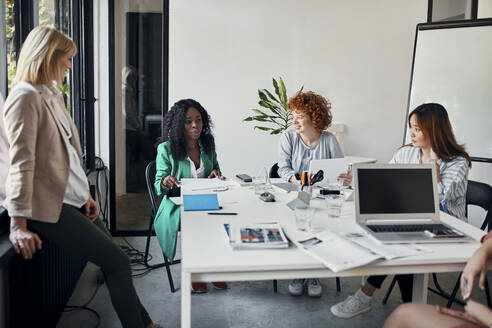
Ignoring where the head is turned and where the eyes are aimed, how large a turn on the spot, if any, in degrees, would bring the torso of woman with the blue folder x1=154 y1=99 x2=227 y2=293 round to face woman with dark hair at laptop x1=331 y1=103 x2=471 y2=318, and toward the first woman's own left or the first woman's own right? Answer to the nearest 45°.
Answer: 0° — they already face them

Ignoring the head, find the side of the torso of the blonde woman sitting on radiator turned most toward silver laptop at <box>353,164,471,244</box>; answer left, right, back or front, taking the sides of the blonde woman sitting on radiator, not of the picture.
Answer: front

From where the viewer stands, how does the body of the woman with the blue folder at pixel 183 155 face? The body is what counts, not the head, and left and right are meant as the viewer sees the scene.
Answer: facing the viewer and to the right of the viewer

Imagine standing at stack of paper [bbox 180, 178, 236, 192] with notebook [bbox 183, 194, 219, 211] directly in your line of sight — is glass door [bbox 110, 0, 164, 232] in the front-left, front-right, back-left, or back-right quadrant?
back-right

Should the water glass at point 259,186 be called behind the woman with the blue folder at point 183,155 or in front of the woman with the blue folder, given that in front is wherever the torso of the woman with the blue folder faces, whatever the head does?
in front

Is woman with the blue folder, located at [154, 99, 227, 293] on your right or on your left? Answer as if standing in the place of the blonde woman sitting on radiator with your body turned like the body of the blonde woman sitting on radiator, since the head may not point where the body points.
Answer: on your left

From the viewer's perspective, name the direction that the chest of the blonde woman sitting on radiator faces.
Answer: to the viewer's right

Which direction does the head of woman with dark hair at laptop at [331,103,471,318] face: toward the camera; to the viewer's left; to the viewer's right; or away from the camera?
to the viewer's left

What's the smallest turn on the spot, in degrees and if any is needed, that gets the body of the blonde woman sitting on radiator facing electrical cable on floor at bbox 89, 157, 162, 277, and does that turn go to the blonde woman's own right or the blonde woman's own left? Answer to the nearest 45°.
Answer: approximately 90° to the blonde woman's own left

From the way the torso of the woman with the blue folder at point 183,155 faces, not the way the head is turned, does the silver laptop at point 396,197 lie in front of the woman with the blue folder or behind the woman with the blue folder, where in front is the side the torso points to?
in front

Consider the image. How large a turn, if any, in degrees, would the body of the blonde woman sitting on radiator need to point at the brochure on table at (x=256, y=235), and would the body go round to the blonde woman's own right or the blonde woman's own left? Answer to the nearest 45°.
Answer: approximately 45° to the blonde woman's own right
